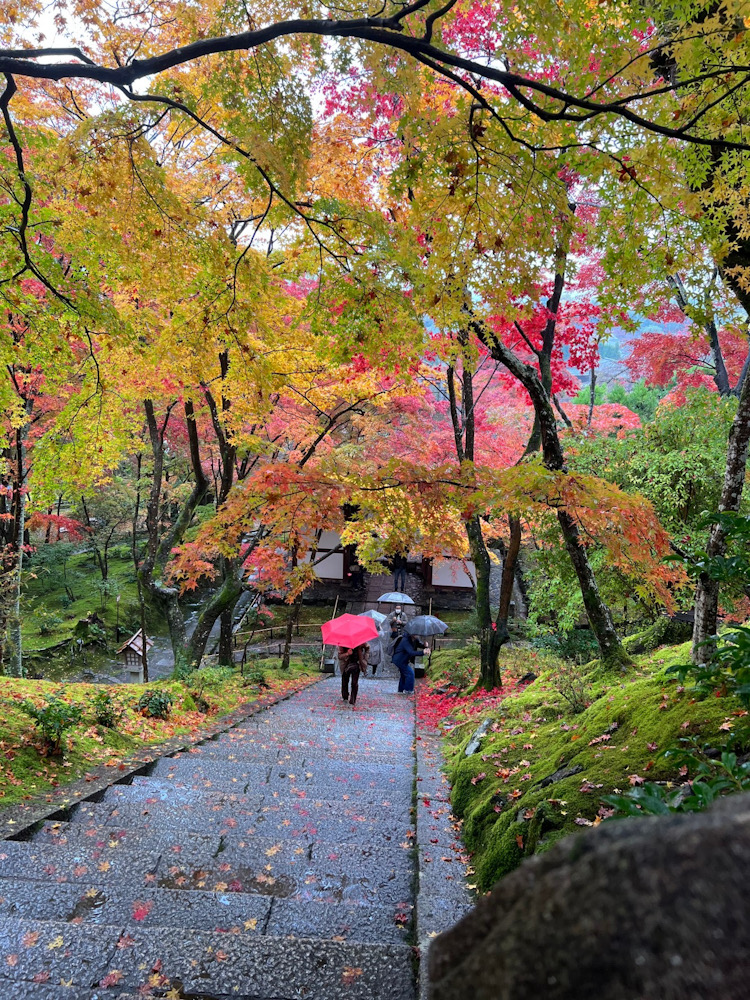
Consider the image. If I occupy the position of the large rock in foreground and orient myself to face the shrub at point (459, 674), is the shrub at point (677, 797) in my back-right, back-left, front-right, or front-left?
front-right
